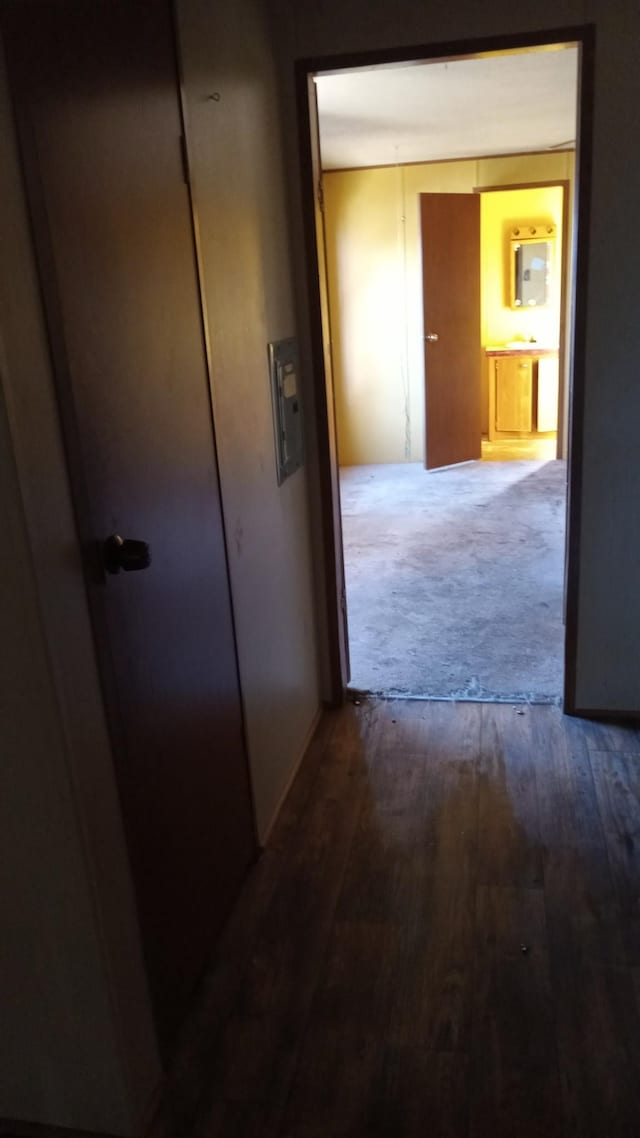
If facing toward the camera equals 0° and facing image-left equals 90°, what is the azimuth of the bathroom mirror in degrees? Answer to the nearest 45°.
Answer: approximately 0°

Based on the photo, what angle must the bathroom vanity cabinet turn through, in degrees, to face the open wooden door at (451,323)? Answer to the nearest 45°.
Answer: approximately 45° to its right

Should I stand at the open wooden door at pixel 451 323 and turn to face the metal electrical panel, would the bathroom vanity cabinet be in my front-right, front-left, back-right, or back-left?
back-left

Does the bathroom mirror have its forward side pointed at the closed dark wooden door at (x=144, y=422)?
yes

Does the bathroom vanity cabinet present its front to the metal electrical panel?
yes

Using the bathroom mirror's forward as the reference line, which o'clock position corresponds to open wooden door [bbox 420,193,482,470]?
The open wooden door is roughly at 1 o'clock from the bathroom mirror.

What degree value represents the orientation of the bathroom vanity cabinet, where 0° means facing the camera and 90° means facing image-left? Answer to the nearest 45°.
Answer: approximately 0°

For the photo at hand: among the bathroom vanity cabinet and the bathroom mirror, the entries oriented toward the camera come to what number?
2

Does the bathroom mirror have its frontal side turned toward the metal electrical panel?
yes

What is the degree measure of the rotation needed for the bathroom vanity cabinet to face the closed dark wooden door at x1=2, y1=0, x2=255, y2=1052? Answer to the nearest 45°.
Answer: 0° — it already faces it
